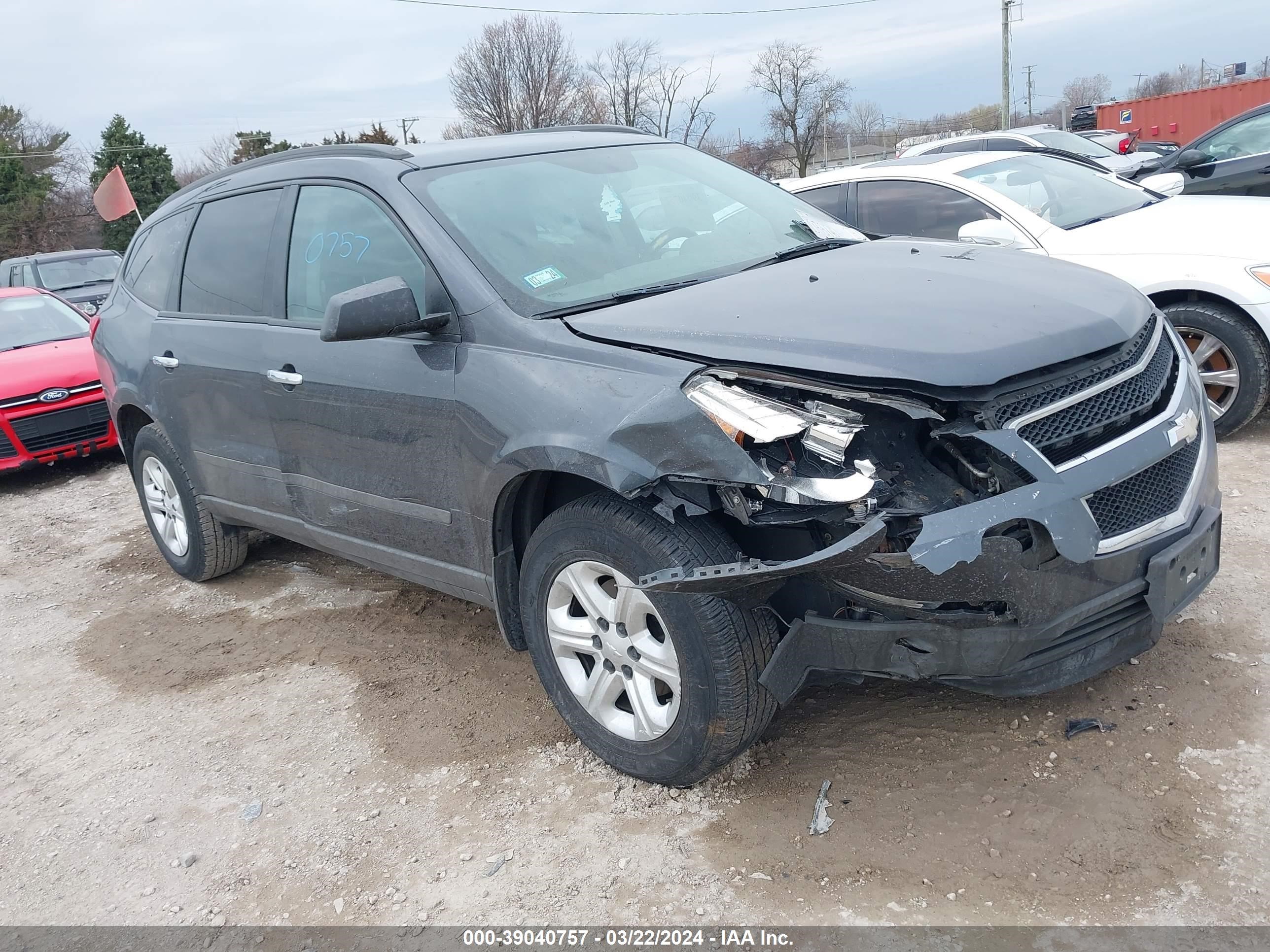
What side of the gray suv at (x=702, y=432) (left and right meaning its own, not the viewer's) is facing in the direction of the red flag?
back

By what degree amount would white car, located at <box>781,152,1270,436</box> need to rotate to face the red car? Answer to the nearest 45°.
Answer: approximately 135° to its right

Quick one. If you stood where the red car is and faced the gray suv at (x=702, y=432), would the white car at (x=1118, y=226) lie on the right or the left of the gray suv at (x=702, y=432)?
left

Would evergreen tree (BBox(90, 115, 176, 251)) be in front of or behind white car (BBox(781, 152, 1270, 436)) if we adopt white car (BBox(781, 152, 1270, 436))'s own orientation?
behind

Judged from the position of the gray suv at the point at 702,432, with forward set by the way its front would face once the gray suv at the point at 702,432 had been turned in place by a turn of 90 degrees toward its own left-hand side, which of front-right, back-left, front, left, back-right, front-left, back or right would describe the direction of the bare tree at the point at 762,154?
front-left

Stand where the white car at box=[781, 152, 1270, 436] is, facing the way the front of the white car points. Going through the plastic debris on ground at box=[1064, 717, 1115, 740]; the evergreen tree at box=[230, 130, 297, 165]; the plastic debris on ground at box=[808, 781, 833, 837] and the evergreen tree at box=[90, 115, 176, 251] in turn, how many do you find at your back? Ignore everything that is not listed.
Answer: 2

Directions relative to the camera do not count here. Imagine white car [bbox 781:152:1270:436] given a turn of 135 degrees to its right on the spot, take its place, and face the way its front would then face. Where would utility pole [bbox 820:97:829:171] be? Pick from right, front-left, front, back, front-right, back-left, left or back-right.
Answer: right

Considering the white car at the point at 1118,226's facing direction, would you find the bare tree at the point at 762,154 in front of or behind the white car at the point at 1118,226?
behind

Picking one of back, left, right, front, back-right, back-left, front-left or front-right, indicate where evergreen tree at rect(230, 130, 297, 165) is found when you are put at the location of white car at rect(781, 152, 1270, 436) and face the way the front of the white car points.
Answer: back

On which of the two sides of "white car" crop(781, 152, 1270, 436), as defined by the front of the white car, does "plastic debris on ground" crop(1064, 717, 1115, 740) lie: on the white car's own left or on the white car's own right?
on the white car's own right

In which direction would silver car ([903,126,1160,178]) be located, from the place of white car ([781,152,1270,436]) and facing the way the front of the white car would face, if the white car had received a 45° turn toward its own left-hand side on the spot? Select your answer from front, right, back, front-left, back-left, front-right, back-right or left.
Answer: left

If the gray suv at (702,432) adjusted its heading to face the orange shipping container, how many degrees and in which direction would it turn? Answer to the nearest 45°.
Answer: approximately 90° to its left
